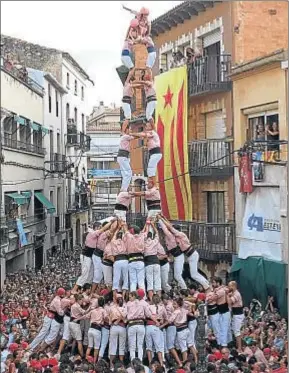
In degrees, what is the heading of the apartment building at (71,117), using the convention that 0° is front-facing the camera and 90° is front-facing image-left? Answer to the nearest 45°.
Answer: approximately 315°

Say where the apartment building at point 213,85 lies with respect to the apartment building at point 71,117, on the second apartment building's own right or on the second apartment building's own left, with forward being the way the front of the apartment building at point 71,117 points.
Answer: on the second apartment building's own left

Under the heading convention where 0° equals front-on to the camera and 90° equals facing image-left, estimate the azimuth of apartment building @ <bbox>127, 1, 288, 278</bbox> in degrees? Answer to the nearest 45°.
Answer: approximately 45°

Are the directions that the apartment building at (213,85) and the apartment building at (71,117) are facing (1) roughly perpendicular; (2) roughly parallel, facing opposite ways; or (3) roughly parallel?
roughly perpendicular

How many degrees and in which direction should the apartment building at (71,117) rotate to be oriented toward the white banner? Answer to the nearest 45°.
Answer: approximately 45° to its right

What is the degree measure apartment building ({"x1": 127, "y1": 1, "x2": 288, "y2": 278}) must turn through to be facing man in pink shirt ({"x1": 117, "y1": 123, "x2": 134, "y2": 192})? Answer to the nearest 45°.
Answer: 0° — it already faces them

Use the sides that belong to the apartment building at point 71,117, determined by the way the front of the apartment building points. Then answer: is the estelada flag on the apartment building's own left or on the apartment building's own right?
on the apartment building's own left
